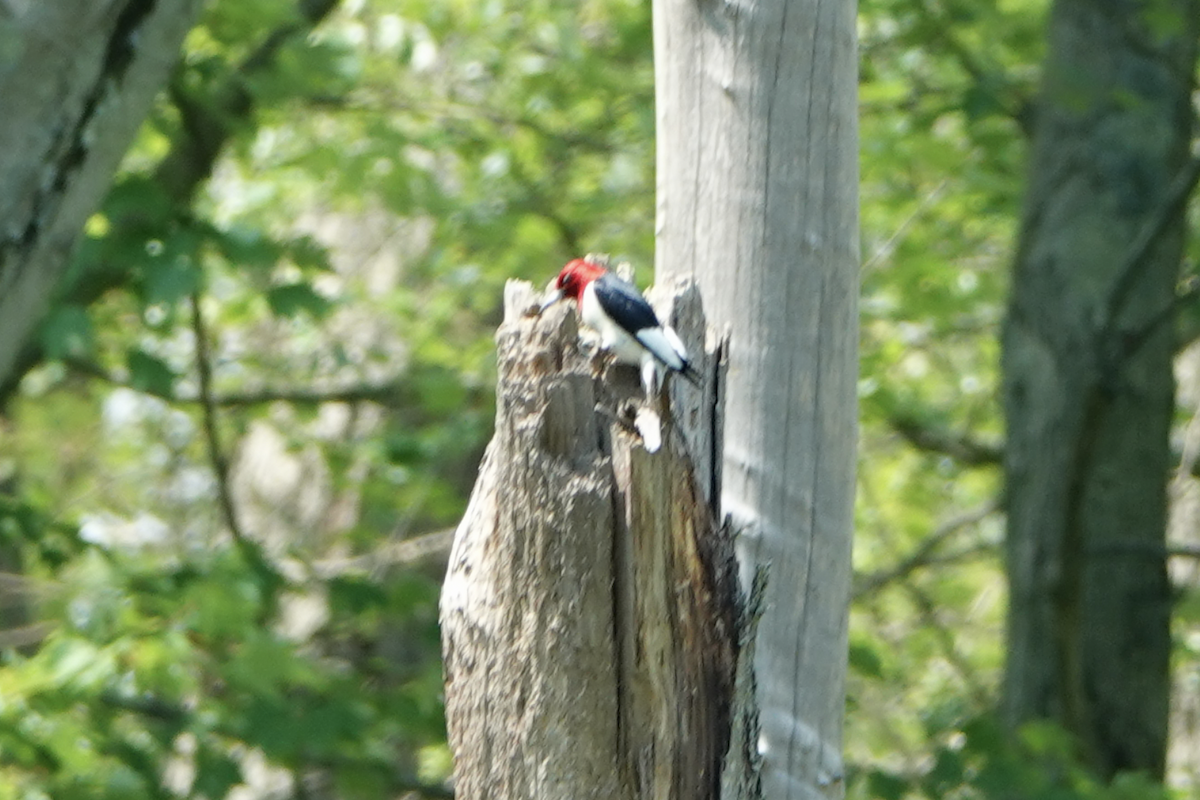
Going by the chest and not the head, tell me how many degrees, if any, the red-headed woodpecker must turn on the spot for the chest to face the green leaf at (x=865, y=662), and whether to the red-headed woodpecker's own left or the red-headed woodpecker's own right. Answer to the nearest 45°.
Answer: approximately 90° to the red-headed woodpecker's own right

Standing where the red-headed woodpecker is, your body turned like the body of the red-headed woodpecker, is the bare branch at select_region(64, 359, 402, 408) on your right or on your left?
on your right

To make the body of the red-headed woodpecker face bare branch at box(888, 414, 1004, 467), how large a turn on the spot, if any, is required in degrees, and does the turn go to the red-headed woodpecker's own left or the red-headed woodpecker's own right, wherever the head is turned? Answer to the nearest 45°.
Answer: approximately 90° to the red-headed woodpecker's own right

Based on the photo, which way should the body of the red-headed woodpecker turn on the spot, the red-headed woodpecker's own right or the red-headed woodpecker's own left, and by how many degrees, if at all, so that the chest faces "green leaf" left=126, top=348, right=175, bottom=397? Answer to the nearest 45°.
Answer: approximately 45° to the red-headed woodpecker's own right

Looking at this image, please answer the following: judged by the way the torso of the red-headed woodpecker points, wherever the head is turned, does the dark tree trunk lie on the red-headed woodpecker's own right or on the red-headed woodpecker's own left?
on the red-headed woodpecker's own right

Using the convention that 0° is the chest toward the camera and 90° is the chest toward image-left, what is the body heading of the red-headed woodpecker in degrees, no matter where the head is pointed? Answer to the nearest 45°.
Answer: approximately 90°

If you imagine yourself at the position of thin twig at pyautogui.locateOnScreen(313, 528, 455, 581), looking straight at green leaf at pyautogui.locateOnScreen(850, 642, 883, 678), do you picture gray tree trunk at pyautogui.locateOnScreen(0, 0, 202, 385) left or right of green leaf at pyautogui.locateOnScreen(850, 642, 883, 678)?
right

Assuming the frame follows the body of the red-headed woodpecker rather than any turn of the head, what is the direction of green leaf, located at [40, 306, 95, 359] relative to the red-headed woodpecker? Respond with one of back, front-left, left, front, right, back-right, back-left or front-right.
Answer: front-right
